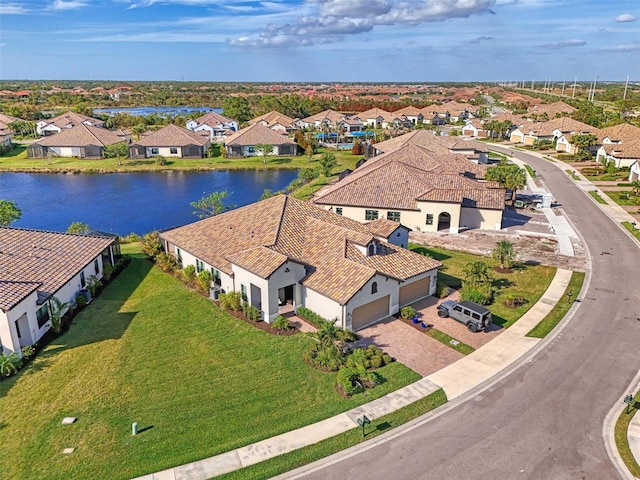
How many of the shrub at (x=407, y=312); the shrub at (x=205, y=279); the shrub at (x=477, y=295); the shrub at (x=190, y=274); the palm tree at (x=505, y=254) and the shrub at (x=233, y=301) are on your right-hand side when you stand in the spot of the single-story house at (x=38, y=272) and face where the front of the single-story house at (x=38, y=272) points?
0

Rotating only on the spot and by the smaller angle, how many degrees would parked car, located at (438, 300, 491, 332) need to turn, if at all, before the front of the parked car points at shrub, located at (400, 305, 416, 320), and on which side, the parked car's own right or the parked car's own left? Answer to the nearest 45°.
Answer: approximately 45° to the parked car's own left

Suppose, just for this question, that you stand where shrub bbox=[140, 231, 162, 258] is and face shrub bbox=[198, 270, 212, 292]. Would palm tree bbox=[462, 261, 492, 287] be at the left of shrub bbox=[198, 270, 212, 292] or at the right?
left

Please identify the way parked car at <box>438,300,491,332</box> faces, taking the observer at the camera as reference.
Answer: facing away from the viewer and to the left of the viewer

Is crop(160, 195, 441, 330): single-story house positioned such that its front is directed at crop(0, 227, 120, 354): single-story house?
no

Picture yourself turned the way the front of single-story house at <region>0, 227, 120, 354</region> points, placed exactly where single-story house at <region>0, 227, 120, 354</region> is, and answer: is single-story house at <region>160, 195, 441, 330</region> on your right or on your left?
on your left

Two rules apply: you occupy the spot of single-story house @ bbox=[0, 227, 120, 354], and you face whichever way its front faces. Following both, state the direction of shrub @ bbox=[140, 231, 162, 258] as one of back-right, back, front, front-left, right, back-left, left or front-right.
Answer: back

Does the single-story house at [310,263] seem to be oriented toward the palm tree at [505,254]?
no

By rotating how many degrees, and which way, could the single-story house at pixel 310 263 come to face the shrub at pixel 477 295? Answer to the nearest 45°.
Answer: approximately 45° to its left

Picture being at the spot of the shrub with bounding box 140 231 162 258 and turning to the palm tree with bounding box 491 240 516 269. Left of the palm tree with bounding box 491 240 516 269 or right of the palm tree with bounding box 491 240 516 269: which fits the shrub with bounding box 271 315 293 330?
right

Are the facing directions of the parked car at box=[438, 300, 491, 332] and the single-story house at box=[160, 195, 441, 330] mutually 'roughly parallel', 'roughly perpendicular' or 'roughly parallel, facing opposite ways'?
roughly parallel, facing opposite ways

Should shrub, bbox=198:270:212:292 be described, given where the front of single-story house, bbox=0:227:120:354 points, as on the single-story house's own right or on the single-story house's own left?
on the single-story house's own left

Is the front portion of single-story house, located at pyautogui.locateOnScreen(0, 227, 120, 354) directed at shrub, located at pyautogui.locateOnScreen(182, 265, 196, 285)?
no

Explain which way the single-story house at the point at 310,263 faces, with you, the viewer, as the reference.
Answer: facing the viewer and to the right of the viewer
